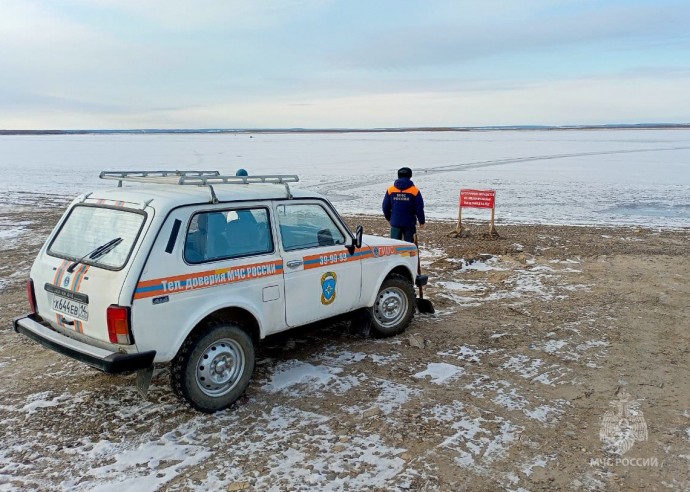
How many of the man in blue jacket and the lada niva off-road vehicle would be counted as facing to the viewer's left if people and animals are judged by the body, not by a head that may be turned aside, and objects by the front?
0

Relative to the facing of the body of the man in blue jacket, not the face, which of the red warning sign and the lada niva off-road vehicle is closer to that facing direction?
the red warning sign

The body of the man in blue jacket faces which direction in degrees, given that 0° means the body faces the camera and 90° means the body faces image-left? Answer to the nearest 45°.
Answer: approximately 180°

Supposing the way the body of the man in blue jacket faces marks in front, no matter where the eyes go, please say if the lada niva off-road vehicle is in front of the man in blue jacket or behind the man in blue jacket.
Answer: behind

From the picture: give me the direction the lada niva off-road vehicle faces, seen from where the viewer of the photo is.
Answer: facing away from the viewer and to the right of the viewer

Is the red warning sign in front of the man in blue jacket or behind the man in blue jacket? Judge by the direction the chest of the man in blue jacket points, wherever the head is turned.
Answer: in front

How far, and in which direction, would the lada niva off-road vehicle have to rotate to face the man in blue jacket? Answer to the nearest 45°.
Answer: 0° — it already faces them

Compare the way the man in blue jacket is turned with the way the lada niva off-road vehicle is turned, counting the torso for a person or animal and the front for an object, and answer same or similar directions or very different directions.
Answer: same or similar directions

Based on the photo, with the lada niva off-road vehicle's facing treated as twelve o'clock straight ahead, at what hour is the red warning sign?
The red warning sign is roughly at 12 o'clock from the lada niva off-road vehicle.
